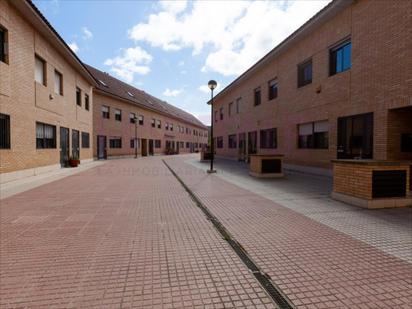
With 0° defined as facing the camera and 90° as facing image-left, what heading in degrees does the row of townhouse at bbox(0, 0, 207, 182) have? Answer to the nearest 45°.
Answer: approximately 315°

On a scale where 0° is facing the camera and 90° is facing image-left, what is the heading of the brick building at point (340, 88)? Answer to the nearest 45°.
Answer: approximately 45°

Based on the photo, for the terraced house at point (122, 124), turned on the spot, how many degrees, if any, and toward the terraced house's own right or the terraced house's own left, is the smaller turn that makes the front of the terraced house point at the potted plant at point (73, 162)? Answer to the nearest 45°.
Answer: approximately 45° to the terraced house's own right

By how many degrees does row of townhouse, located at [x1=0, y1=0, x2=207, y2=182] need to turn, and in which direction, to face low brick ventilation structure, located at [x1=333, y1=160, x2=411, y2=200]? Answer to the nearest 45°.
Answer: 0° — it already faces it
